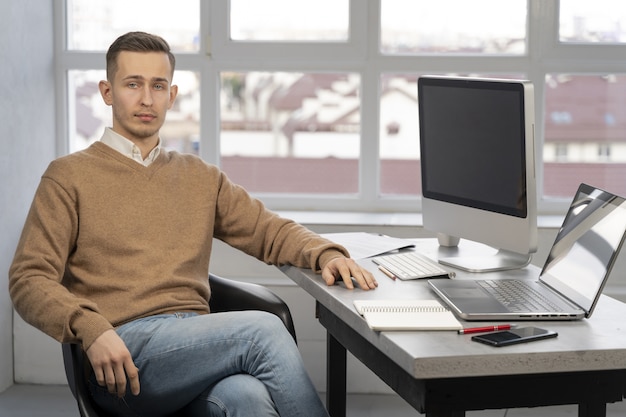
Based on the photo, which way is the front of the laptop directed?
to the viewer's left

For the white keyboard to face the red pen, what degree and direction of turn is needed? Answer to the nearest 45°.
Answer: approximately 45° to its left

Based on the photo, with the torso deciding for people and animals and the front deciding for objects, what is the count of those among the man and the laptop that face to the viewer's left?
1

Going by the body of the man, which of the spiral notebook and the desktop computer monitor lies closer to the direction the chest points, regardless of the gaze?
the spiral notebook

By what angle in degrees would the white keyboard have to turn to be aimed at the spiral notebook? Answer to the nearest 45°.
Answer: approximately 45° to its left

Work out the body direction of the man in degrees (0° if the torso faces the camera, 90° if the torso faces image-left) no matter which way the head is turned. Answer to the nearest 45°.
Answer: approximately 315°

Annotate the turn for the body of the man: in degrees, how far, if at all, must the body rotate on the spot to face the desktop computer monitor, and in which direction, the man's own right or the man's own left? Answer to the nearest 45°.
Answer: approximately 45° to the man's own left

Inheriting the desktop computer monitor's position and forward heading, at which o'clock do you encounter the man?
The man is roughly at 1 o'clock from the desktop computer monitor.

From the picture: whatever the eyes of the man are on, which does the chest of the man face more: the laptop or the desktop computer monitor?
the laptop
